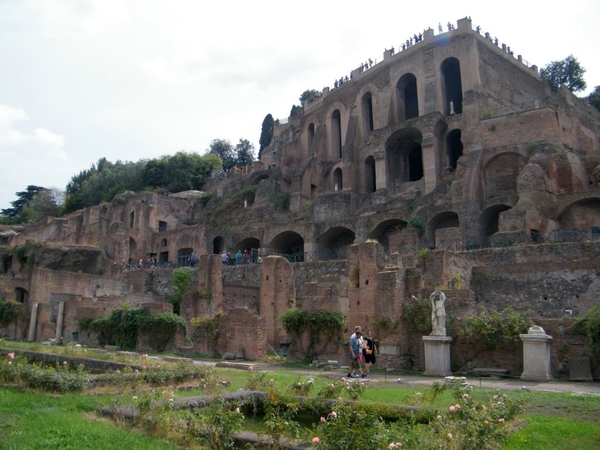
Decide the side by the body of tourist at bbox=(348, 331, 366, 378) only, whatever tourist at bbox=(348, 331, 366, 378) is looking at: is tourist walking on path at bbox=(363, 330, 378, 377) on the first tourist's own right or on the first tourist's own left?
on the first tourist's own left

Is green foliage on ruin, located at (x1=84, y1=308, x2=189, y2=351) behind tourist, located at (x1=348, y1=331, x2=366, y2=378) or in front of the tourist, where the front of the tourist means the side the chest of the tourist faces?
behind

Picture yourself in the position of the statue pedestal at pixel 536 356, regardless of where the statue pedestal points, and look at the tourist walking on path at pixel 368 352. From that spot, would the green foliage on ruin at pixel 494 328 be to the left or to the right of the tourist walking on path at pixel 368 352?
right
